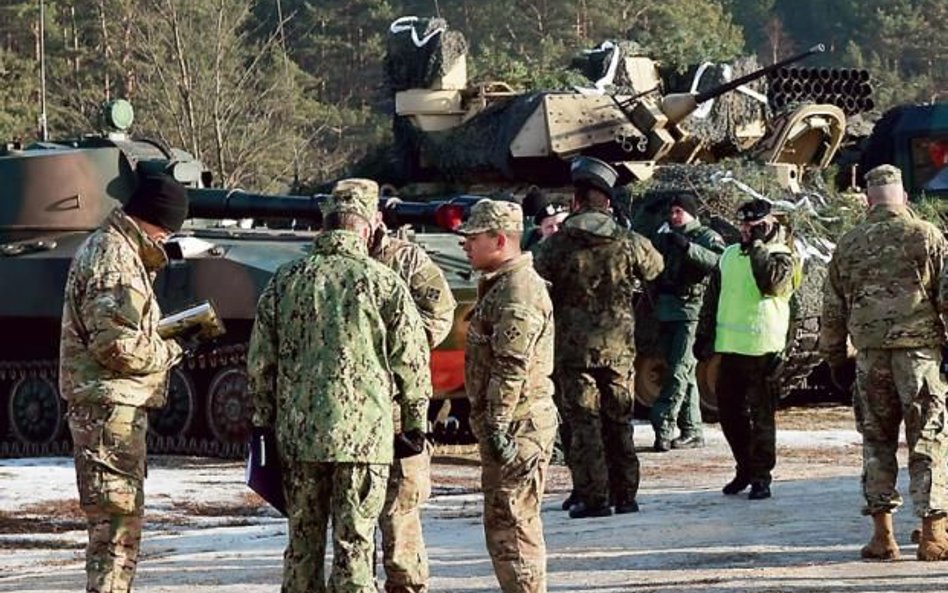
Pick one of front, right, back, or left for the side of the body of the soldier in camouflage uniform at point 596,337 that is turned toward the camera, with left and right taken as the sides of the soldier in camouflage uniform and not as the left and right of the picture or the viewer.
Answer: back

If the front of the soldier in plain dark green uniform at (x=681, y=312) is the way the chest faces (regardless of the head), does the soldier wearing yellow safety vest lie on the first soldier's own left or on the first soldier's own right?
on the first soldier's own left

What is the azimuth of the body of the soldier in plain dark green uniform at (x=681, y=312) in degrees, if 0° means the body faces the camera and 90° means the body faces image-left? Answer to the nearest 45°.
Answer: approximately 45°

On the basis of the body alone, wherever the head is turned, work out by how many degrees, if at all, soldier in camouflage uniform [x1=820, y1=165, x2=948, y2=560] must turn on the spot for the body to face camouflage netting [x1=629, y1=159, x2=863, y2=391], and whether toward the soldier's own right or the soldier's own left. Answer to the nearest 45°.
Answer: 0° — they already face it

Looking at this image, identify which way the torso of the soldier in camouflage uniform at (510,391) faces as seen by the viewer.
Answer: to the viewer's left

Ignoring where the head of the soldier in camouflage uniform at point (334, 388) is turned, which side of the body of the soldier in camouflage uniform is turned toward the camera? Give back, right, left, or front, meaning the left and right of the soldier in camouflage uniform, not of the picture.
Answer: back

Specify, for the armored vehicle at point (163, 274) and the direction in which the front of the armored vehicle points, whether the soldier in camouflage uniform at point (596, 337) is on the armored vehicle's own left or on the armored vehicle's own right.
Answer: on the armored vehicle's own right

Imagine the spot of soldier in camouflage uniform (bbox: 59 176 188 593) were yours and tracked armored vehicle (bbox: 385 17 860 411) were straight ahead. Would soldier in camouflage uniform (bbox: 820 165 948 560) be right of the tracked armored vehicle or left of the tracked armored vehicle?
right

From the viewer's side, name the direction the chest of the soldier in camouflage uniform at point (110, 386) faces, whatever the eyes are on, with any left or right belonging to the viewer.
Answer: facing to the right of the viewer
